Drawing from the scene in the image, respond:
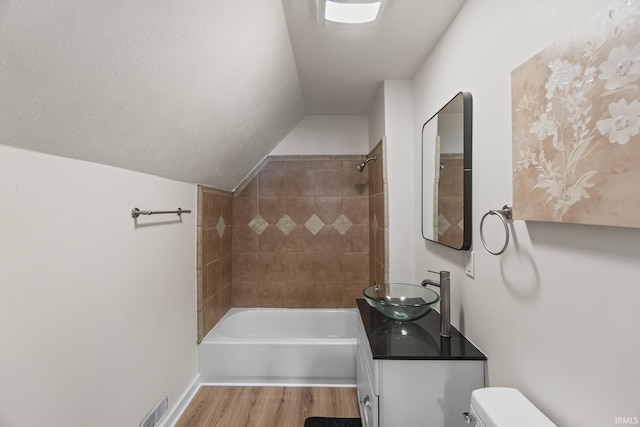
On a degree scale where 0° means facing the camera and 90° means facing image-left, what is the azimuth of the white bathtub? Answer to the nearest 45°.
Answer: approximately 0°

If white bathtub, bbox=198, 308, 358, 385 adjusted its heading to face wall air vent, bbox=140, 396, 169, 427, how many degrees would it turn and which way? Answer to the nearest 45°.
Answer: approximately 45° to its right

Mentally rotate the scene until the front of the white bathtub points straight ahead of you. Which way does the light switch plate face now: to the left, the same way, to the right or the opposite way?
to the right

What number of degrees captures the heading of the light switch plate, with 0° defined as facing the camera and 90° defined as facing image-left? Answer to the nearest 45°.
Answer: approximately 45°

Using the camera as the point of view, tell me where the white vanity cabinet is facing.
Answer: facing to the left of the viewer

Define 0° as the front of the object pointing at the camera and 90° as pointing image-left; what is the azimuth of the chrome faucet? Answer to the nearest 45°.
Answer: approximately 90°
